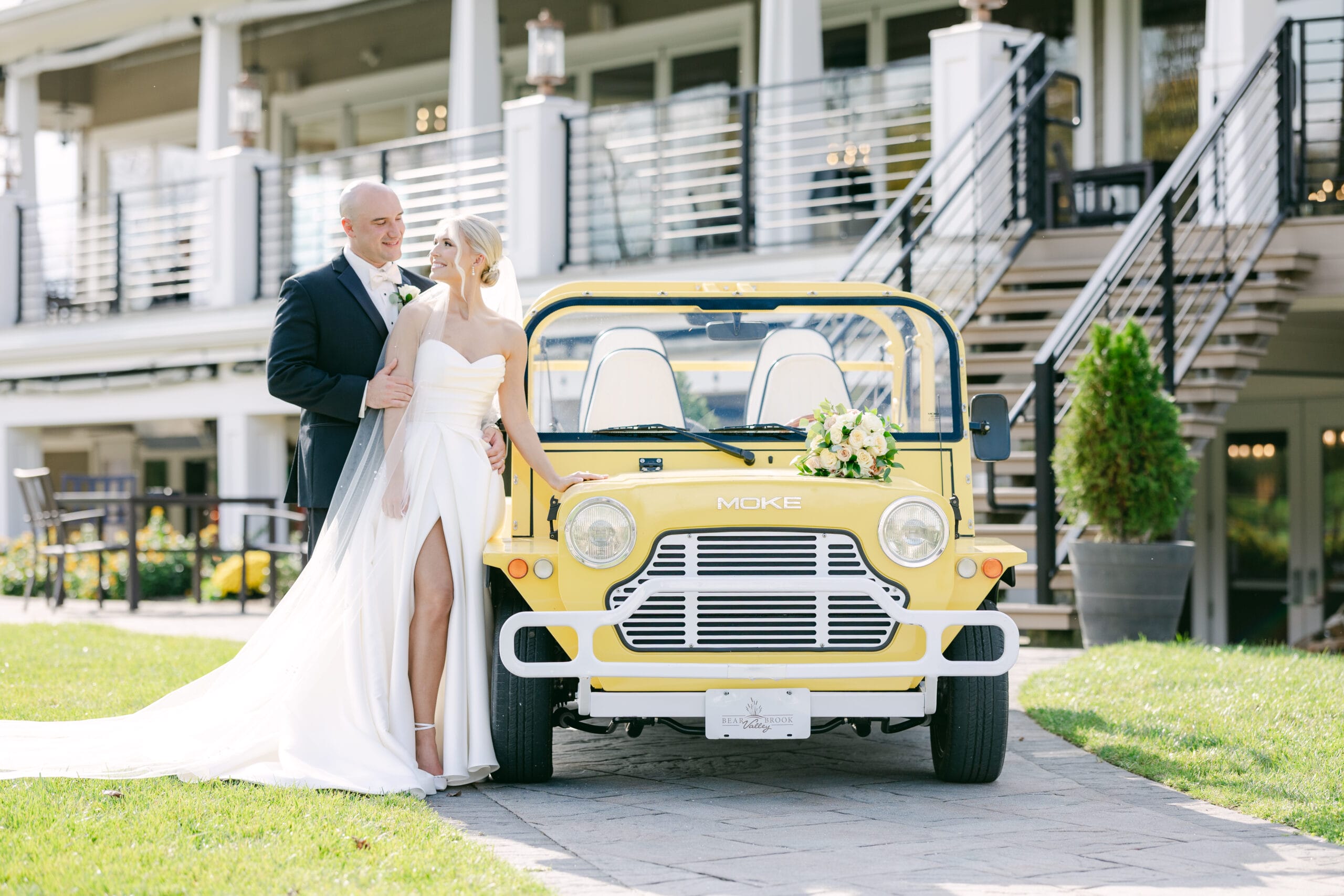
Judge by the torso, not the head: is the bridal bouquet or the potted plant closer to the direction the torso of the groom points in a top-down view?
the bridal bouquet

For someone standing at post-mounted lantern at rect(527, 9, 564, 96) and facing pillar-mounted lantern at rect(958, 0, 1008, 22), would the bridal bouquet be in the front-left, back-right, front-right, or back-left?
front-right

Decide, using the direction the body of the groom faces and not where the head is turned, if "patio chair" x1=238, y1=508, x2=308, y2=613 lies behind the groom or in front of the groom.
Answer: behind

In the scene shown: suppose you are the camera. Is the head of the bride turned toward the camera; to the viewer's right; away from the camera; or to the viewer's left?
to the viewer's left

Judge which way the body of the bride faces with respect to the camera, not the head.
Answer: toward the camera

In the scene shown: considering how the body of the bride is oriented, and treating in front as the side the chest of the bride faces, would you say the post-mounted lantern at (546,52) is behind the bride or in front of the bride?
behind

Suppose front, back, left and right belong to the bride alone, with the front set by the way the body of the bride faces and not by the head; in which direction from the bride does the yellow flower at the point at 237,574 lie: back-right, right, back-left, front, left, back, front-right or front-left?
back

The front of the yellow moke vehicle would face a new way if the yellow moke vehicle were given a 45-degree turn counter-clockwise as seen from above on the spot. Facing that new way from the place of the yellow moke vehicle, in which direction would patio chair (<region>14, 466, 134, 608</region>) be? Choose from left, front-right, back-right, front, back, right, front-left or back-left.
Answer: back

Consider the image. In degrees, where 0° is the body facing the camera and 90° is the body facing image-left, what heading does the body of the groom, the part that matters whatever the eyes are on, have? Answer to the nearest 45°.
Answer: approximately 315°

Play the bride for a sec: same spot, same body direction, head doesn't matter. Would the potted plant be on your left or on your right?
on your left

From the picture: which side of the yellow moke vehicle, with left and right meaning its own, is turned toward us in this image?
front

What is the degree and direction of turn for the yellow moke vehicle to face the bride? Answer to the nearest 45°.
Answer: approximately 90° to its right

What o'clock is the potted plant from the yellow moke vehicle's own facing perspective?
The potted plant is roughly at 7 o'clock from the yellow moke vehicle.

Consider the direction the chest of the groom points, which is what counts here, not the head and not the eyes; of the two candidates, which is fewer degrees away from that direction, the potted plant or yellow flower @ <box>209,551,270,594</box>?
the potted plant
